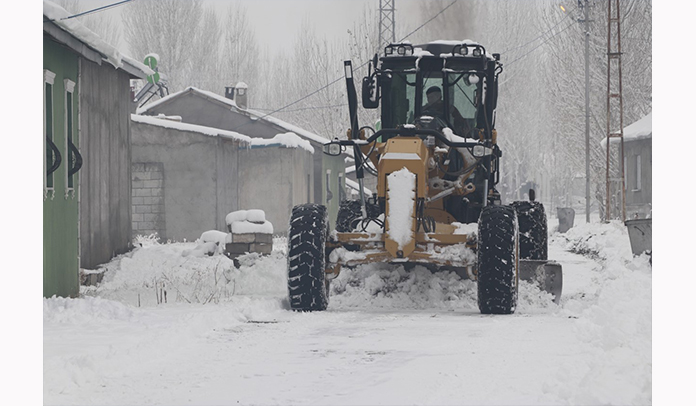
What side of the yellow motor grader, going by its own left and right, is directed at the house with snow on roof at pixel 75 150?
right

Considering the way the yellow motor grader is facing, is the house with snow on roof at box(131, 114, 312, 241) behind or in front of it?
behind

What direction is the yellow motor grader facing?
toward the camera

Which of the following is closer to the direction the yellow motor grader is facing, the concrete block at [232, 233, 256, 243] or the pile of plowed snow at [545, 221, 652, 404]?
the pile of plowed snow

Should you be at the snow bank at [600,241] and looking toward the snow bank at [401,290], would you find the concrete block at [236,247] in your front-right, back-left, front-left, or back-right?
front-right

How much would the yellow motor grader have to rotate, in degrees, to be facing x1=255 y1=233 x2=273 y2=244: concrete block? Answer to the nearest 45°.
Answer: approximately 135° to its right
